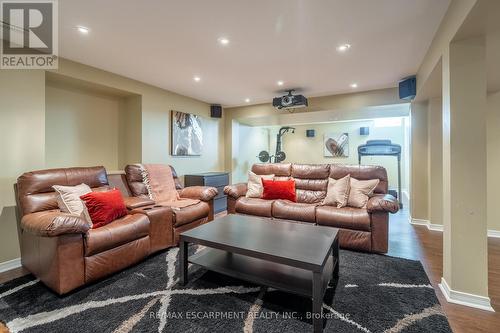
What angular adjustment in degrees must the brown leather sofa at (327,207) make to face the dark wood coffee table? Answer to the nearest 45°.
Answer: approximately 45° to its left

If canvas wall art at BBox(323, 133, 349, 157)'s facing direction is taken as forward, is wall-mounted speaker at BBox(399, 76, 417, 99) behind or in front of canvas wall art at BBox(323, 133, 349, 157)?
in front

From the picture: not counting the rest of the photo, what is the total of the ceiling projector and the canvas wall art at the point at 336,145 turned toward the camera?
2

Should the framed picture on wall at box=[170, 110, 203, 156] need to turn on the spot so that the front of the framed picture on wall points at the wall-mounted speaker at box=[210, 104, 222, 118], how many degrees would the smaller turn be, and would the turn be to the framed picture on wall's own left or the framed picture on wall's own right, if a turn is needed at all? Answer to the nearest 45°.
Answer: approximately 90° to the framed picture on wall's own left

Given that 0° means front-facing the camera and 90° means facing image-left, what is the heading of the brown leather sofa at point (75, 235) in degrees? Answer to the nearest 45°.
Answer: approximately 315°

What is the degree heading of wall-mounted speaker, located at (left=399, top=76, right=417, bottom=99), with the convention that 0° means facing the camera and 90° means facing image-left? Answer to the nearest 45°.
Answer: approximately 45°

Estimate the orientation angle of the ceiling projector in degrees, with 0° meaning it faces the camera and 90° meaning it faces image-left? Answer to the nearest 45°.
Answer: approximately 0°

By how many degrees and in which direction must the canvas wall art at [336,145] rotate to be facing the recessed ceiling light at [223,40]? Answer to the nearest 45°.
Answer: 0° — it already faces it

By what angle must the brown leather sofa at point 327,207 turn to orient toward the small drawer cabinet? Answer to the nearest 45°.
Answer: approximately 90° to its right

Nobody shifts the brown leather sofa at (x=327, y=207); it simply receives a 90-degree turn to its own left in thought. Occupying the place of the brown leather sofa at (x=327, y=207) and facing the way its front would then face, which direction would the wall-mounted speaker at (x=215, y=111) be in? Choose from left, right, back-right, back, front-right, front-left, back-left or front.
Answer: back
